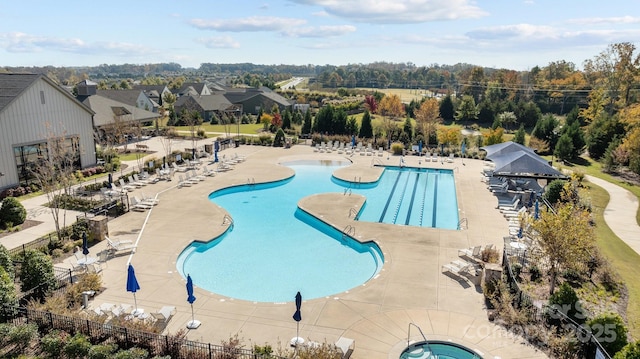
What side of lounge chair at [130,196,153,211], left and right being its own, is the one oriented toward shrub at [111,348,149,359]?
right

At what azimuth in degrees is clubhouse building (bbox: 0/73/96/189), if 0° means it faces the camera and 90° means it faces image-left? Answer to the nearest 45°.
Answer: approximately 315°

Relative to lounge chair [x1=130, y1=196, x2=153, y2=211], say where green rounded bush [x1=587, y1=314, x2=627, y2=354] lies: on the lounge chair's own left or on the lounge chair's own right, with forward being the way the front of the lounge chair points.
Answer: on the lounge chair's own right

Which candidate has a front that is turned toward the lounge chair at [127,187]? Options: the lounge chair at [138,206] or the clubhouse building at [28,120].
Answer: the clubhouse building

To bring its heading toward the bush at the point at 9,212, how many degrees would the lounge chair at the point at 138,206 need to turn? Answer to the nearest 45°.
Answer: approximately 180°

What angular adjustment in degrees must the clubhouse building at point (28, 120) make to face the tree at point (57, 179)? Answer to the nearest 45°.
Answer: approximately 45° to its right

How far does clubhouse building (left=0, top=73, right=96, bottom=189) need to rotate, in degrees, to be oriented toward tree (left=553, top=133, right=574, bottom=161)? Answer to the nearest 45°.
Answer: approximately 45° to its left

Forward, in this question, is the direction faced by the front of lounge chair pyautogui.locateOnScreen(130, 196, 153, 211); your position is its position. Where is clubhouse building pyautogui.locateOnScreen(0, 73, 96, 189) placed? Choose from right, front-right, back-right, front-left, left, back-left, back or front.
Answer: back-left

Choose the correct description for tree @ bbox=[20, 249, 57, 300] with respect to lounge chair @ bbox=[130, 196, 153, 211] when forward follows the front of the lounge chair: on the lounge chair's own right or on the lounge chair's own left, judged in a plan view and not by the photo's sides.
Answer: on the lounge chair's own right

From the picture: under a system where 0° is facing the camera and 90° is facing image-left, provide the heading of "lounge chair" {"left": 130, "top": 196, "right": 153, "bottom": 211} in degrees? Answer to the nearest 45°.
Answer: approximately 270°

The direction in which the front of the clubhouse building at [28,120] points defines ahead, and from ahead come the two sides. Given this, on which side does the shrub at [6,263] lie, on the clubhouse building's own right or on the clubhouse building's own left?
on the clubhouse building's own right

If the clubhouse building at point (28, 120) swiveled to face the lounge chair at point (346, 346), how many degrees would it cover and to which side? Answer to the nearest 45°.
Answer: approximately 45° to its right
